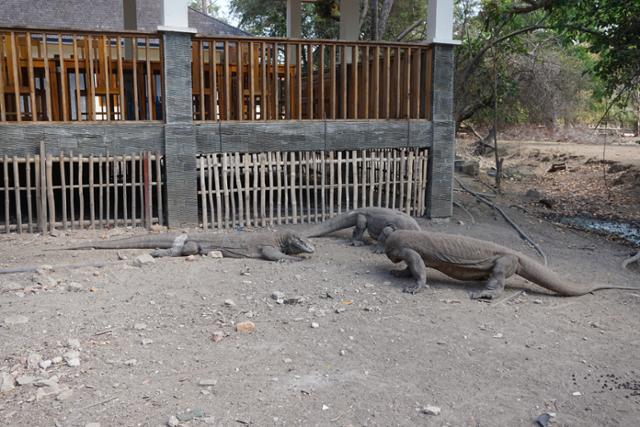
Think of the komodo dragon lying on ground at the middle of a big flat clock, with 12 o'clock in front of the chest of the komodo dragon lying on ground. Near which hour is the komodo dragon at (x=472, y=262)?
The komodo dragon is roughly at 1 o'clock from the komodo dragon lying on ground.

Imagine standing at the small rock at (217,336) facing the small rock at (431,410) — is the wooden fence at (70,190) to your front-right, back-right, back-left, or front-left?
back-left

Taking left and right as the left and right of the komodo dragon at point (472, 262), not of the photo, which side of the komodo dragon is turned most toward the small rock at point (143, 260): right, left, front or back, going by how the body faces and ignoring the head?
front

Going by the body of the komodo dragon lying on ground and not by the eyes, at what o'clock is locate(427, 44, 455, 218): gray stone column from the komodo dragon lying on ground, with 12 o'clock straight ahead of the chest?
The gray stone column is roughly at 11 o'clock from the komodo dragon lying on ground.

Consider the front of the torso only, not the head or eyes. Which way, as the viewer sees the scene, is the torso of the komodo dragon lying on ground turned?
to the viewer's right

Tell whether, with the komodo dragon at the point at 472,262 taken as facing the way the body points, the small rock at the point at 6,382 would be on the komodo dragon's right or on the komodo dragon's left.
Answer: on the komodo dragon's left

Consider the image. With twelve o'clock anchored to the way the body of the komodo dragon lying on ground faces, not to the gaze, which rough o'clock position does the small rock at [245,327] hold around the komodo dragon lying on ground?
The small rock is roughly at 3 o'clock from the komodo dragon lying on ground.

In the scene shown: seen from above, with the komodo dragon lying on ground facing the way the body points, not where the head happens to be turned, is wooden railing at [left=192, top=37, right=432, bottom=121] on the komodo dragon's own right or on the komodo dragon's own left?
on the komodo dragon's own left

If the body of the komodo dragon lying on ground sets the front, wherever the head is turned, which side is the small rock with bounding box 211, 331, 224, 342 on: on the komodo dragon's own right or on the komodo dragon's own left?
on the komodo dragon's own right

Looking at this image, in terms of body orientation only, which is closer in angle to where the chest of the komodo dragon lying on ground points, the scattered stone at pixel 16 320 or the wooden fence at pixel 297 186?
the wooden fence

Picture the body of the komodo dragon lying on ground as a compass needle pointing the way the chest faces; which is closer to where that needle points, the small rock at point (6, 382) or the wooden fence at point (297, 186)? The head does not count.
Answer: the wooden fence

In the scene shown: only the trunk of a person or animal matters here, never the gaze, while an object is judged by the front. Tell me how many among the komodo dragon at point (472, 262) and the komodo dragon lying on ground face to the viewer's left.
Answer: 1

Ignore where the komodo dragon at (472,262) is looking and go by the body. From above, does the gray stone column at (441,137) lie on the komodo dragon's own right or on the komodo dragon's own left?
on the komodo dragon's own right

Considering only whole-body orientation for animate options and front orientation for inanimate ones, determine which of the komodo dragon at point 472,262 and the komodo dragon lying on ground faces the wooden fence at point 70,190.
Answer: the komodo dragon

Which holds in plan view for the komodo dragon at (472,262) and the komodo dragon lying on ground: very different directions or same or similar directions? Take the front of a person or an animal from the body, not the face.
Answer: very different directions

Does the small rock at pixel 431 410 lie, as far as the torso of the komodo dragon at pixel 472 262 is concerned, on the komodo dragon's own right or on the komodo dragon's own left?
on the komodo dragon's own left

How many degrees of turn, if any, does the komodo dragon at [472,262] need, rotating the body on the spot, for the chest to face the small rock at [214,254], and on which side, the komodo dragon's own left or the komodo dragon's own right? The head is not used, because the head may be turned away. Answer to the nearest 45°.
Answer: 0° — it already faces it

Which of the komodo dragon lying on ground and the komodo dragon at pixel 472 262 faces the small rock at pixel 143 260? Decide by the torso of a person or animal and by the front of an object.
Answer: the komodo dragon

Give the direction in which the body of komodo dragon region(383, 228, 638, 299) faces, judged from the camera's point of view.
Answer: to the viewer's left
